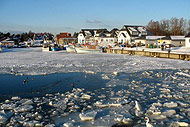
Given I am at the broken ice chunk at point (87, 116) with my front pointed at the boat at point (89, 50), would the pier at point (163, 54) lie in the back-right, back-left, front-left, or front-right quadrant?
front-right

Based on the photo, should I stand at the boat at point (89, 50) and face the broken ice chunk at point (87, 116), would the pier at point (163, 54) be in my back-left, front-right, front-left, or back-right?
front-left

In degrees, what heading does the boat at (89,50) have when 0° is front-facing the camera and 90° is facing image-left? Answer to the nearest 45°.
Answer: approximately 90°

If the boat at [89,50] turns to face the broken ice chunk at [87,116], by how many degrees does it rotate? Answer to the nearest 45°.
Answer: approximately 90° to its left
